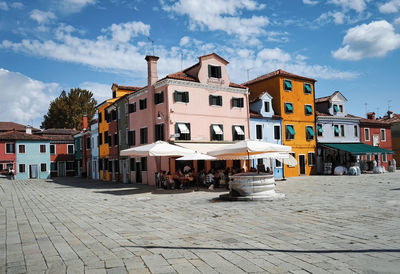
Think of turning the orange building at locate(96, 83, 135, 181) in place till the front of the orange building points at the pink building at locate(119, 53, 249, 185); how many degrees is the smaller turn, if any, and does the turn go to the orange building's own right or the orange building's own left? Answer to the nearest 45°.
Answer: approximately 90° to the orange building's own left

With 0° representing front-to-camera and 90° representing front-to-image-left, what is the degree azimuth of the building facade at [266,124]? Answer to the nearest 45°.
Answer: approximately 0°

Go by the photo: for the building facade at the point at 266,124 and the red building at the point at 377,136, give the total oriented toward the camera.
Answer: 2

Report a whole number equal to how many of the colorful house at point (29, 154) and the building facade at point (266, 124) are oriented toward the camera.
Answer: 2

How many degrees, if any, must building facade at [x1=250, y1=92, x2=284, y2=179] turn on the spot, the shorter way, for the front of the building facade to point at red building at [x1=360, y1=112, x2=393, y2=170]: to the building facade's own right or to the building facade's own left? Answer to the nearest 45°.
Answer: approximately 135° to the building facade's own left

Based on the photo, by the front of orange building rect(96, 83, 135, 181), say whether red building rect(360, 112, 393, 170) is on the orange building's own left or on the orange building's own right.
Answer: on the orange building's own left

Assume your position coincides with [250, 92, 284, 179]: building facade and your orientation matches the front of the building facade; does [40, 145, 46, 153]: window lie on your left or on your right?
on your right

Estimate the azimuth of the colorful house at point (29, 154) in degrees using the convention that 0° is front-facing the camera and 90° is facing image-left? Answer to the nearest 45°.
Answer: approximately 0°
